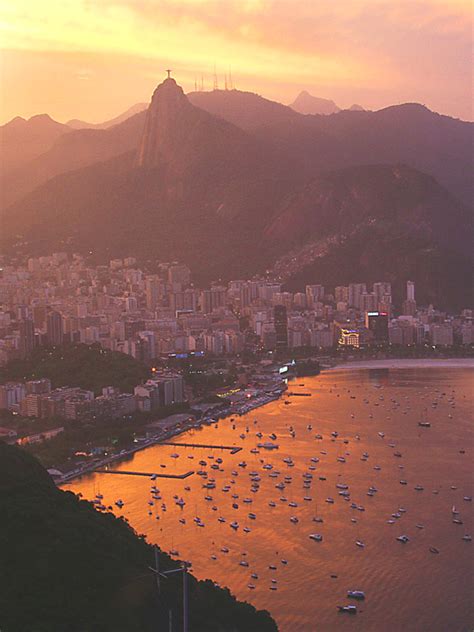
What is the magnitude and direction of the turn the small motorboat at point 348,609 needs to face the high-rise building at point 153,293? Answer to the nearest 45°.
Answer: approximately 90° to its right

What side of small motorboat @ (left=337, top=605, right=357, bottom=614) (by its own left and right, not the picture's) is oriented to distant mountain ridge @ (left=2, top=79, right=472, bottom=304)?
right

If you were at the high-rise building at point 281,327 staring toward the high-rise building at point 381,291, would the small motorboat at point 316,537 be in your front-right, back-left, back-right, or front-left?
back-right

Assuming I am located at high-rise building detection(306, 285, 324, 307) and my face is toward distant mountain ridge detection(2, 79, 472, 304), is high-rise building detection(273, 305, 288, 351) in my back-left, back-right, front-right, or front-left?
back-left

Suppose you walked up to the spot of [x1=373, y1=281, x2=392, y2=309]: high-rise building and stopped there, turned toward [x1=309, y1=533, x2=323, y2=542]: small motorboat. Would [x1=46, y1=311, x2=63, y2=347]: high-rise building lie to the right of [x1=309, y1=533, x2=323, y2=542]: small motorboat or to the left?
right

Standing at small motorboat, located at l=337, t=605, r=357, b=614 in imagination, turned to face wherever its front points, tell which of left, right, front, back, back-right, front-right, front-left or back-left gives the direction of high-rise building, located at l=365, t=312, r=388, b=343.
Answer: right

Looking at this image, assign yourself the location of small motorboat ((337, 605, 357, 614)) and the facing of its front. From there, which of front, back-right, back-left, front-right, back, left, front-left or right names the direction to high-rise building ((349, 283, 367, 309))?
right

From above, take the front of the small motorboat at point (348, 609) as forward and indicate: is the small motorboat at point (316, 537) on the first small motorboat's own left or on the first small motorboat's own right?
on the first small motorboat's own right

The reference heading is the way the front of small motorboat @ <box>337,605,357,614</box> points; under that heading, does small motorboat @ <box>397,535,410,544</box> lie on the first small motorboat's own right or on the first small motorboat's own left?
on the first small motorboat's own right

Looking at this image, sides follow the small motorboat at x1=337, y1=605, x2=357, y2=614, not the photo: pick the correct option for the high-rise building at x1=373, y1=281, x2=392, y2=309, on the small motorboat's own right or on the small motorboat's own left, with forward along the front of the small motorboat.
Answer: on the small motorboat's own right

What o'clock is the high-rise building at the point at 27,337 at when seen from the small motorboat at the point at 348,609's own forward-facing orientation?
The high-rise building is roughly at 2 o'clock from the small motorboat.

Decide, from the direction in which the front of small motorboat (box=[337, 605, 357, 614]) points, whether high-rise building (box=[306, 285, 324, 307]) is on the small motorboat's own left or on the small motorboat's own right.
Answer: on the small motorboat's own right

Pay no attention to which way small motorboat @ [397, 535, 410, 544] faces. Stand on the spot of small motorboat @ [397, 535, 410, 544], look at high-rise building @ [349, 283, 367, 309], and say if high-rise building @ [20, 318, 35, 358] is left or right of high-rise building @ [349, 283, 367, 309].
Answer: left

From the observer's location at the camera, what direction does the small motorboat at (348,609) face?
facing to the left of the viewer

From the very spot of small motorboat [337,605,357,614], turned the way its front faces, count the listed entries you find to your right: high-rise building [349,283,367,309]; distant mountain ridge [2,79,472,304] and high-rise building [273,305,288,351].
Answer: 3

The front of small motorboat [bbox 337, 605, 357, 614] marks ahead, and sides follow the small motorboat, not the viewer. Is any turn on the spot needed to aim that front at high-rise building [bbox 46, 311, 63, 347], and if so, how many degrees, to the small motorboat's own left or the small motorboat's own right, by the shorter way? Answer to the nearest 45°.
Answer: approximately 45° to the small motorboat's own right
